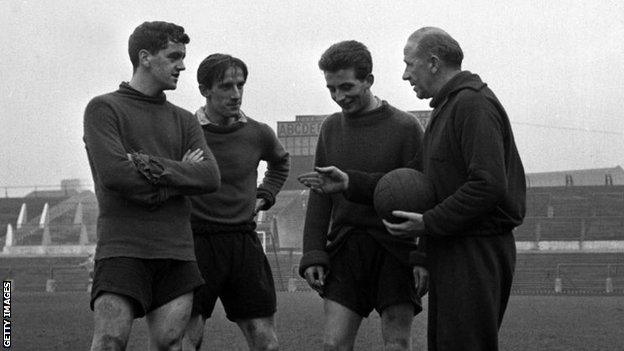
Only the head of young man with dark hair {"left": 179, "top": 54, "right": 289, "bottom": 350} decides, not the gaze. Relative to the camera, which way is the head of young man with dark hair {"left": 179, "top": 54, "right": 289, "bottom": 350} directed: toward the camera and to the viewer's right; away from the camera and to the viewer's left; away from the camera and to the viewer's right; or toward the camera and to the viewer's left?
toward the camera and to the viewer's right

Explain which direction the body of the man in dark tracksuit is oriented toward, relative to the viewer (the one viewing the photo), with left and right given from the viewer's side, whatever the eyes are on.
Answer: facing to the left of the viewer

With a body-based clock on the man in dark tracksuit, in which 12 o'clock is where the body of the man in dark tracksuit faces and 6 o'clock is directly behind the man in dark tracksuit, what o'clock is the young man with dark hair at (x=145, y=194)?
The young man with dark hair is roughly at 12 o'clock from the man in dark tracksuit.

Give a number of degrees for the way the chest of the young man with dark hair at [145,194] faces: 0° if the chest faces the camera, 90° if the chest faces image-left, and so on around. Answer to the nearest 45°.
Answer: approximately 315°

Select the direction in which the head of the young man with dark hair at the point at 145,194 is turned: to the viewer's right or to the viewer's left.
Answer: to the viewer's right

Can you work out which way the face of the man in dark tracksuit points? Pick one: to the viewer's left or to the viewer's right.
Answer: to the viewer's left

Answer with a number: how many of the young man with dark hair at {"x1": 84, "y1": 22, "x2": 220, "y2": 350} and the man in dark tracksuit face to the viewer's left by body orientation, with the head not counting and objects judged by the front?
1
